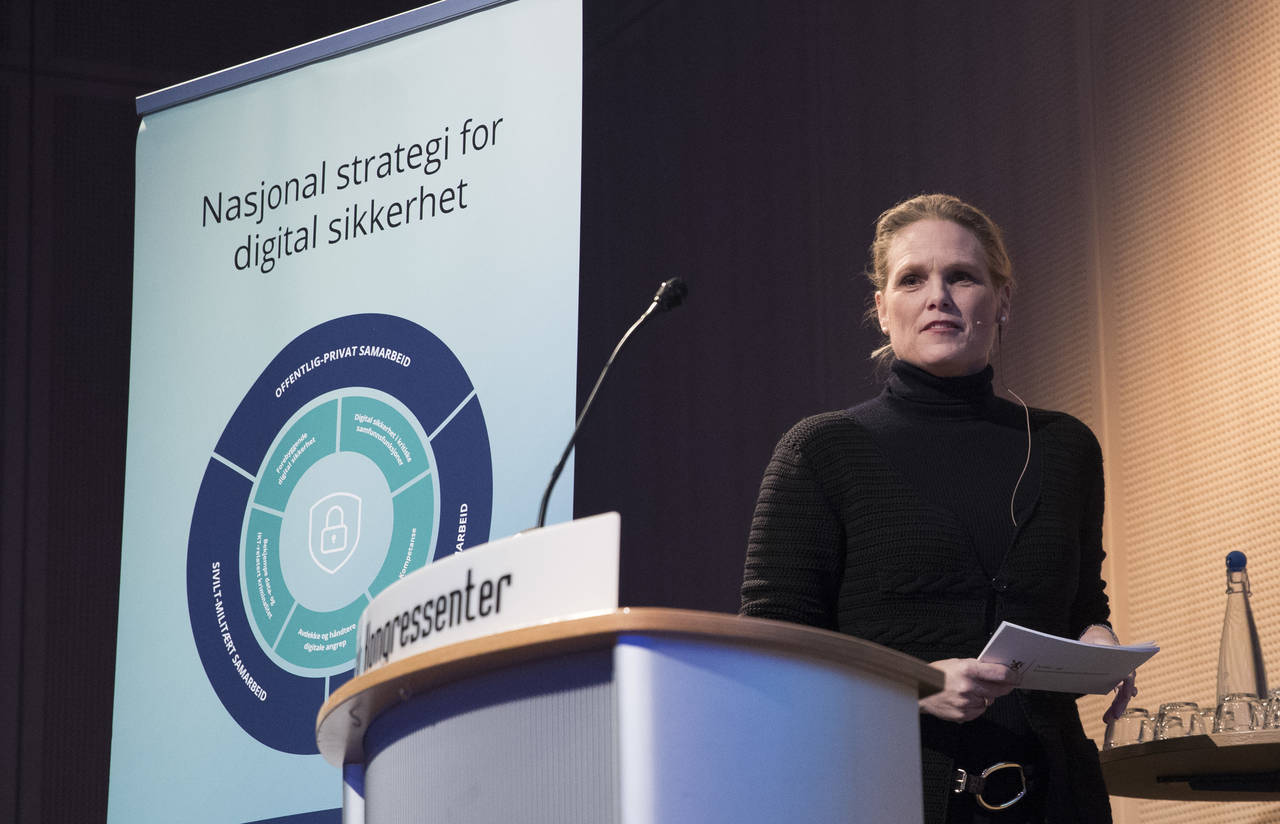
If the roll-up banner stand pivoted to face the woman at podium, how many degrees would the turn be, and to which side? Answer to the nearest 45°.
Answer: approximately 90° to its left

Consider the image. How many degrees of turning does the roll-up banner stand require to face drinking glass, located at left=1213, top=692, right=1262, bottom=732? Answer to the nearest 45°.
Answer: approximately 90° to its left

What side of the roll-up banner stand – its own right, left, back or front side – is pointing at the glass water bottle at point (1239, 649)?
left

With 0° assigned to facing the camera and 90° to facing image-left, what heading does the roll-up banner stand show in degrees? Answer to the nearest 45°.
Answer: approximately 45°

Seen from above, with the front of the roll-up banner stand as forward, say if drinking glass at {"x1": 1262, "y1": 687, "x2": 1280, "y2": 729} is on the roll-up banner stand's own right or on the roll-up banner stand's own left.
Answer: on the roll-up banner stand's own left

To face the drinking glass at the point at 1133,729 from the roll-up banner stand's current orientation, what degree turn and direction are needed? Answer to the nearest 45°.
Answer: approximately 90° to its left
